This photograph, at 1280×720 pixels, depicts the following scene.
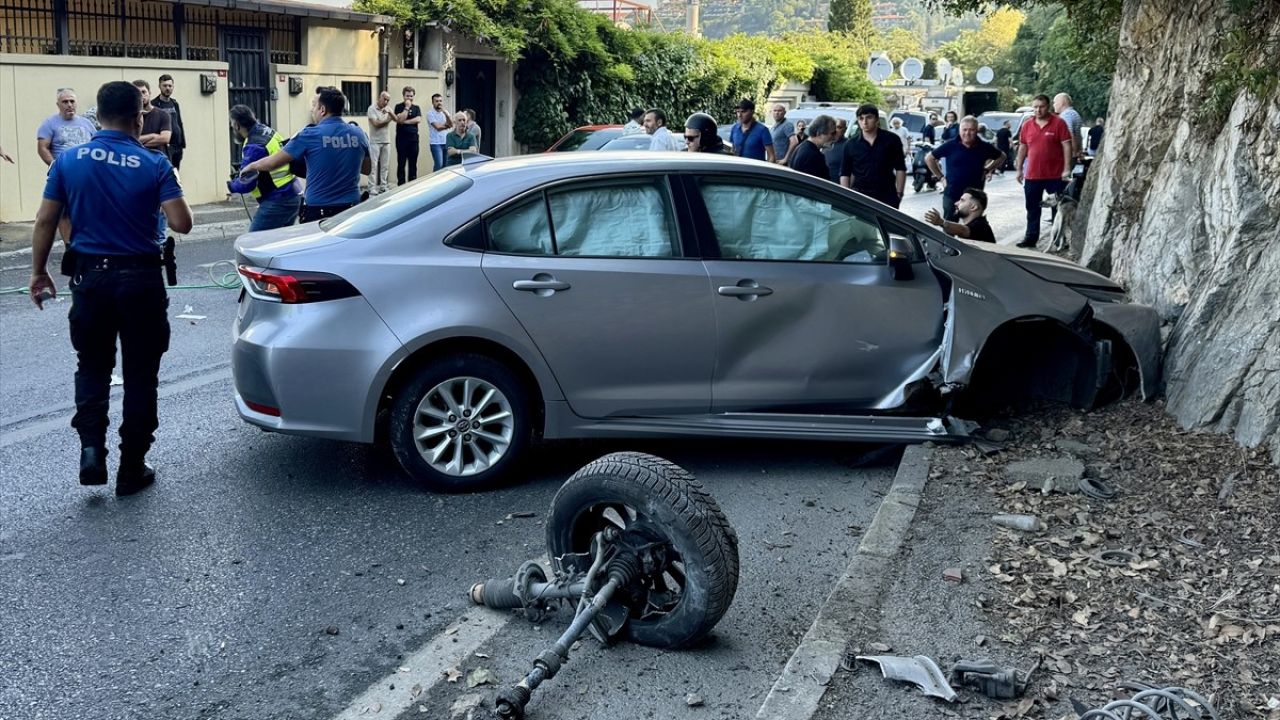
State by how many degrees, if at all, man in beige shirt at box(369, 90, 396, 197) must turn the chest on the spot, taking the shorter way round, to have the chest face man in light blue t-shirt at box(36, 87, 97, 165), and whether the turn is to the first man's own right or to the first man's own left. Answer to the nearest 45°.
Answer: approximately 90° to the first man's own right

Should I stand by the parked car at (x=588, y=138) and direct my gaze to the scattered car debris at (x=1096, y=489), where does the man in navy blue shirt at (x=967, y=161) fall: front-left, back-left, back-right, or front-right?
front-left

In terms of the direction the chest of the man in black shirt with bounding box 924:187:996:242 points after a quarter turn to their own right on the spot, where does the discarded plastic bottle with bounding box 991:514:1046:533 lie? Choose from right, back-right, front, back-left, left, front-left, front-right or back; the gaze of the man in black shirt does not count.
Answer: back

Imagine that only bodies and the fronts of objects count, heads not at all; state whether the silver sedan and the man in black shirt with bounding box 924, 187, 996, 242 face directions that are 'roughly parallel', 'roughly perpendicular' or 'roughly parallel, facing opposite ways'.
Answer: roughly parallel, facing opposite ways

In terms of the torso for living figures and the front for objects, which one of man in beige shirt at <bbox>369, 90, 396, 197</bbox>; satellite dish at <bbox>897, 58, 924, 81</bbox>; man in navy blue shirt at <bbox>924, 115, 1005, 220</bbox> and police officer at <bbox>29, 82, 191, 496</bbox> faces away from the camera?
the police officer

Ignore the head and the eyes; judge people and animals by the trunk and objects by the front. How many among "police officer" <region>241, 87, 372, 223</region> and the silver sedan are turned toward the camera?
0

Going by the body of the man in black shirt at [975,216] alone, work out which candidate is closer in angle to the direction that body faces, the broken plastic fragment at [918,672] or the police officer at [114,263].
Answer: the police officer

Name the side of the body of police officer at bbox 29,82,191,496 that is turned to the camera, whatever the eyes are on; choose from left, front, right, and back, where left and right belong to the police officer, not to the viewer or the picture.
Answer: back

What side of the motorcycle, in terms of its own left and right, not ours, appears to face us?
front

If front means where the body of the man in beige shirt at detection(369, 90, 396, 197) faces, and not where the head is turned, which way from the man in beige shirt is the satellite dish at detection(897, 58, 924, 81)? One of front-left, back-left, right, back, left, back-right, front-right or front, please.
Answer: left

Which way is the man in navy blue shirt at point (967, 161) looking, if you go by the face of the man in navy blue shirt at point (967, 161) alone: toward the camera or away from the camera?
toward the camera

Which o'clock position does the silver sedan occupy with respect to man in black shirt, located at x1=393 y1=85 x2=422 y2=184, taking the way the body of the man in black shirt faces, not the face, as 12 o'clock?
The silver sedan is roughly at 12 o'clock from the man in black shirt.

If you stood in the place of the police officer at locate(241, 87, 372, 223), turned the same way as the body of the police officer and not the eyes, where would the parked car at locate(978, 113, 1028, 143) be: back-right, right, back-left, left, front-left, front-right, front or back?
right

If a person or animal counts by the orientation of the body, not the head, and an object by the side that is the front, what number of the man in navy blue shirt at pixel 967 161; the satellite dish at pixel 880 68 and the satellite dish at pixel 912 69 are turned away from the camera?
0

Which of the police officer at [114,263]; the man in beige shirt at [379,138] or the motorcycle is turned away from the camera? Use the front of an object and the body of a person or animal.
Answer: the police officer

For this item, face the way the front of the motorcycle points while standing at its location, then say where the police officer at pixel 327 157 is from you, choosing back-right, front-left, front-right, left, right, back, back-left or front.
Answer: front

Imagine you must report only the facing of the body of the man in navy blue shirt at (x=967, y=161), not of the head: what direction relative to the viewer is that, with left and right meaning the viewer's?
facing the viewer
